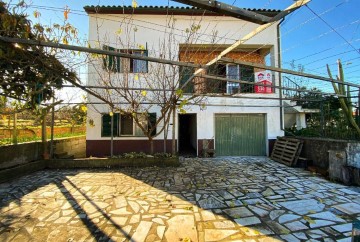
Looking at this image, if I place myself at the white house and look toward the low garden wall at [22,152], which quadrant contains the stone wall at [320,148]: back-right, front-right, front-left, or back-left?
back-left

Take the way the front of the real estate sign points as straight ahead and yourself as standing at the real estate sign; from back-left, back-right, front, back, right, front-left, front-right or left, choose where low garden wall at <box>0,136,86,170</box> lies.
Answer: front-right

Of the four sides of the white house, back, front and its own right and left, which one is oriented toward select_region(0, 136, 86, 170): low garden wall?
right

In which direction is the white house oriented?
toward the camera

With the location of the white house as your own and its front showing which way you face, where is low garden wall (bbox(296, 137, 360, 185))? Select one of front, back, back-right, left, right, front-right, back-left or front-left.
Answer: front-left

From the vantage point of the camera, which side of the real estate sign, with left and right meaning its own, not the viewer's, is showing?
front
